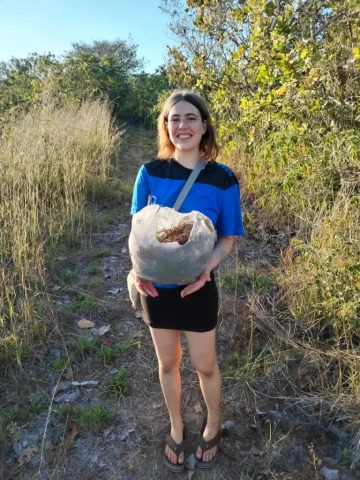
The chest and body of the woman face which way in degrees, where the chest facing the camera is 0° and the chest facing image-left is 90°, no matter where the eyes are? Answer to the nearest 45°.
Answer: approximately 0°
